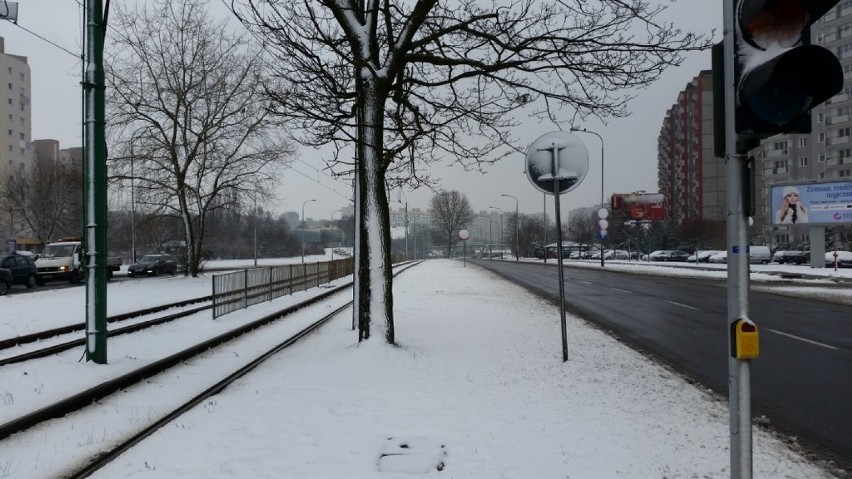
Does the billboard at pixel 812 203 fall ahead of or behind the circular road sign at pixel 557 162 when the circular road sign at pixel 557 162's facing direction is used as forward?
ahead

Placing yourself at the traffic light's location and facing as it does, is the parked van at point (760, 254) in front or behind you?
behind

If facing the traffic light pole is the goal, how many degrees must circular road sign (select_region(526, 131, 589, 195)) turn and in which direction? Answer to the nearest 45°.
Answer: approximately 180°

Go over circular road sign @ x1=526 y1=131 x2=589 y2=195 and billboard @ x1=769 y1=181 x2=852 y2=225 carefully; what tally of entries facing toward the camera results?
1

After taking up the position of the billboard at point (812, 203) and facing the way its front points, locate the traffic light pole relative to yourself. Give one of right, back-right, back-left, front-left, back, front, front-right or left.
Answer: front

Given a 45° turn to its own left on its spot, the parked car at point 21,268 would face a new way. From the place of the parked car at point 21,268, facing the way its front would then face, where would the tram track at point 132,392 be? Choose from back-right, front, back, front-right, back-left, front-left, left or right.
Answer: front

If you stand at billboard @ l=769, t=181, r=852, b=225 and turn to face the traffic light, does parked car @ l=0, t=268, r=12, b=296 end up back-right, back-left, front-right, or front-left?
front-right

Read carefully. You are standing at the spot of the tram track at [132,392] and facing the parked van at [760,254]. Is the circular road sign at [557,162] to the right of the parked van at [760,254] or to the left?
right

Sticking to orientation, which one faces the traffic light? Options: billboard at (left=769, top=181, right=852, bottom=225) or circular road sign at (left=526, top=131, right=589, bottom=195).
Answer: the billboard

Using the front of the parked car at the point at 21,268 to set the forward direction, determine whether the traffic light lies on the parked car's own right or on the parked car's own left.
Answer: on the parked car's own left

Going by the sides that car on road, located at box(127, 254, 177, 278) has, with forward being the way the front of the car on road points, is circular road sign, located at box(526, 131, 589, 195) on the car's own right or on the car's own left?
on the car's own left

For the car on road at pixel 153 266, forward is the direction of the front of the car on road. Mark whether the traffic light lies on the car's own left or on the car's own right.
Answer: on the car's own left

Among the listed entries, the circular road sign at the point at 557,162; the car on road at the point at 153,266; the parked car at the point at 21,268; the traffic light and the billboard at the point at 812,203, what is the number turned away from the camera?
1

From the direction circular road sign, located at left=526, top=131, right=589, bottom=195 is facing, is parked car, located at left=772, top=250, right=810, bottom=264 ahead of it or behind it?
ahead

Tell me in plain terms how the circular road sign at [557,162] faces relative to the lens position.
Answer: facing away from the viewer

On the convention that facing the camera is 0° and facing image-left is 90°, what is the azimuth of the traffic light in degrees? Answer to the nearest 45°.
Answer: approximately 315°

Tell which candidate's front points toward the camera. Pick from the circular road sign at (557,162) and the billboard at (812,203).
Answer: the billboard

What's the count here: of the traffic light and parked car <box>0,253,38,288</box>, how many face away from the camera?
0

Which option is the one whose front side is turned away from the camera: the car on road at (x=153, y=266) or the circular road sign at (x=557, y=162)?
the circular road sign

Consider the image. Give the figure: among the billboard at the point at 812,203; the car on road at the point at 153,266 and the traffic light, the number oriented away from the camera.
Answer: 0

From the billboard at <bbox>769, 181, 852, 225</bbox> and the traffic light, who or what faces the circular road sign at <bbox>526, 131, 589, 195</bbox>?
the billboard

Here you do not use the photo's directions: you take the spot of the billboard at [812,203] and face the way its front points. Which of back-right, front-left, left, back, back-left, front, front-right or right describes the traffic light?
front
